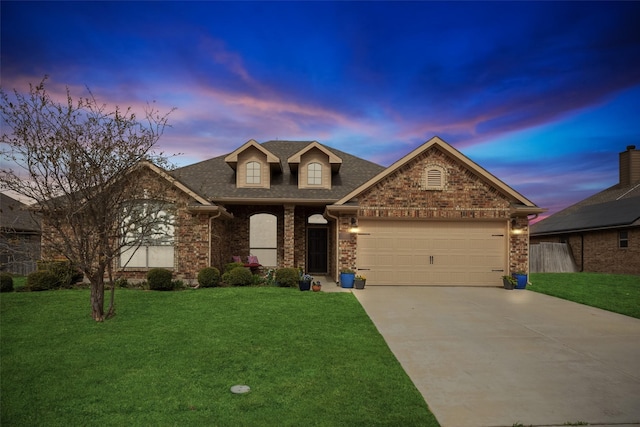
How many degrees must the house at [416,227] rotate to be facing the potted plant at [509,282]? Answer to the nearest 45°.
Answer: approximately 90° to its left

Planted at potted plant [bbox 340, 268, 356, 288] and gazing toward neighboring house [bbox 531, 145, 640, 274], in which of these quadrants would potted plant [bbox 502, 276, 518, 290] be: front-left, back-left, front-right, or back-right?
front-right

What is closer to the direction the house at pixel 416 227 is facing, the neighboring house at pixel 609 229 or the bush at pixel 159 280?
the bush

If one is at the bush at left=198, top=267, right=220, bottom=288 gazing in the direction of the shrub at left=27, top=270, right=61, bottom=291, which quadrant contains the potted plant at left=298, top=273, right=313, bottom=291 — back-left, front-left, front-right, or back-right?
back-left

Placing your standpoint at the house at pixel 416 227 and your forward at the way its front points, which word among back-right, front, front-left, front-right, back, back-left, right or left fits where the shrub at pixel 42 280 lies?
right

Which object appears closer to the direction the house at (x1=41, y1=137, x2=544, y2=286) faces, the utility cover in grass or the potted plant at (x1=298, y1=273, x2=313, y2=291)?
the utility cover in grass

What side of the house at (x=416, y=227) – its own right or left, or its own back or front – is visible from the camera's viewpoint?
front

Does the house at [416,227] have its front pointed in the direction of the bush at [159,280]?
no

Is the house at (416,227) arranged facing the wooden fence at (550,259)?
no

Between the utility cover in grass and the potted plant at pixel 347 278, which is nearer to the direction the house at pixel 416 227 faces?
the utility cover in grass

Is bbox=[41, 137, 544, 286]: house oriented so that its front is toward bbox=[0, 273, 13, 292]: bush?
no

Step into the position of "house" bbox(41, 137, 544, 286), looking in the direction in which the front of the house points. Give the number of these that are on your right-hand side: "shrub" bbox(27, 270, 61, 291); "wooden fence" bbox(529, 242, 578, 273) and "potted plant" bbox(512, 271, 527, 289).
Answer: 1
